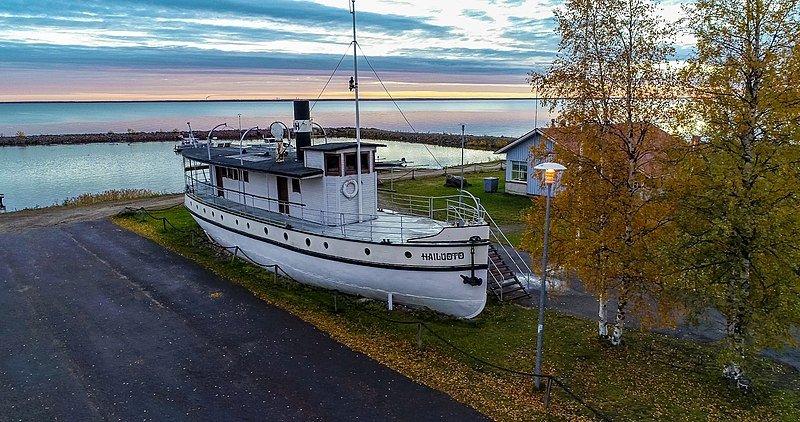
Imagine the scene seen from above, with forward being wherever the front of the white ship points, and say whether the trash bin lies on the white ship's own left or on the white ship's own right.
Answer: on the white ship's own left

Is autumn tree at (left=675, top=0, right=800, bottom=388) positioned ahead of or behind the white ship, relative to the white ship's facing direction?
ahead

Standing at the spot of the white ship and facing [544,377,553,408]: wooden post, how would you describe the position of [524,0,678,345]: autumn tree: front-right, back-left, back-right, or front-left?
front-left

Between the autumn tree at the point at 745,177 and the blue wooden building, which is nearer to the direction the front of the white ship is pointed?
the autumn tree

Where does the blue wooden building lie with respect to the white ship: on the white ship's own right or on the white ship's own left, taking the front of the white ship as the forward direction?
on the white ship's own left

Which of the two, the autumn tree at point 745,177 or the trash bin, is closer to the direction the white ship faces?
the autumn tree

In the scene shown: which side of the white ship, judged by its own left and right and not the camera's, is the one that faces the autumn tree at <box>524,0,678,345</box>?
front

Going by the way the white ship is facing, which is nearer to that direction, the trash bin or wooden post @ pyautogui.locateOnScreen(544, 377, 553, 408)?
the wooden post

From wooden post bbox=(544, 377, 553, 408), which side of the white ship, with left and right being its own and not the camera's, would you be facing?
front

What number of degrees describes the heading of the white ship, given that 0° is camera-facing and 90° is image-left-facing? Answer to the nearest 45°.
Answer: approximately 315°
